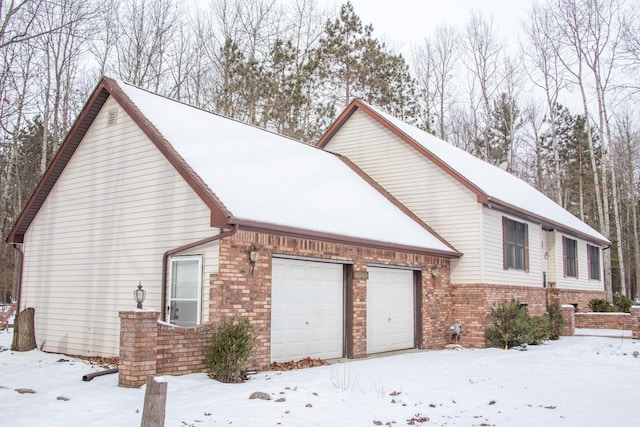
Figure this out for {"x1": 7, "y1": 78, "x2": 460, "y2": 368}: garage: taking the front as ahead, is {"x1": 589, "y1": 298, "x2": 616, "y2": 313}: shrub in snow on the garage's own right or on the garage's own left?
on the garage's own left

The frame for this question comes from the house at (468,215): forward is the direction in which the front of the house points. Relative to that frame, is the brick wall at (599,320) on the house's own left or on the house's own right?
on the house's own left

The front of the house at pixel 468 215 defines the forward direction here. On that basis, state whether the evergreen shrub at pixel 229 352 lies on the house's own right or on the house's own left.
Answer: on the house's own right

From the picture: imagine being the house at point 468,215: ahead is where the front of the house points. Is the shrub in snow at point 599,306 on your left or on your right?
on your left

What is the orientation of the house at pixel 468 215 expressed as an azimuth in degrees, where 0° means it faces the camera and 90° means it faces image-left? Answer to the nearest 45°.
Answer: approximately 315°

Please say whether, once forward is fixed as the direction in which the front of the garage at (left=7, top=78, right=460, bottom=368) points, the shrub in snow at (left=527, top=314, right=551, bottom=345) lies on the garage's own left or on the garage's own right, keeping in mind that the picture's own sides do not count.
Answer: on the garage's own left

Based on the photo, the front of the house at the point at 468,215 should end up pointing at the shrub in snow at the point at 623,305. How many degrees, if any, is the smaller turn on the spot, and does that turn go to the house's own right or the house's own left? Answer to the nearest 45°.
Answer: approximately 90° to the house's own left

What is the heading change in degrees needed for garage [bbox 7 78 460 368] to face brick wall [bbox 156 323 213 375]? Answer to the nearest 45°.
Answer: approximately 45° to its right

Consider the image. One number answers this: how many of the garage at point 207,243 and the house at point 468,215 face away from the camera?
0

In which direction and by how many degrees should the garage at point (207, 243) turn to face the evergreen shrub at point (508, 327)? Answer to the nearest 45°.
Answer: approximately 45° to its left

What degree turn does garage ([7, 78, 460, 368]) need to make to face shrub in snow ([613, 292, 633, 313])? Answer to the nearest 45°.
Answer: approximately 90° to its left
